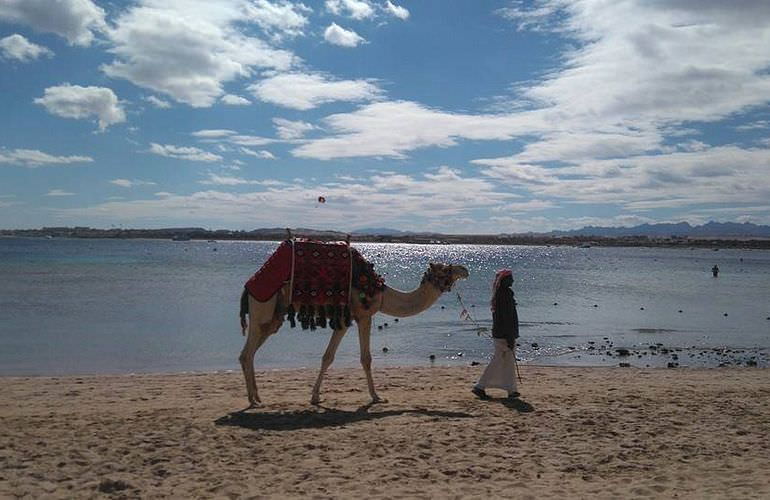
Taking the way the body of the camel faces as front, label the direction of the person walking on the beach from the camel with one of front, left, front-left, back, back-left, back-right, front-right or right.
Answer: front

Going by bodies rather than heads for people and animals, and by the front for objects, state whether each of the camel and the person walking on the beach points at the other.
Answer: no

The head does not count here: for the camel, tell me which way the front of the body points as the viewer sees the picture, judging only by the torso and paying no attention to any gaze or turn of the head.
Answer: to the viewer's right
